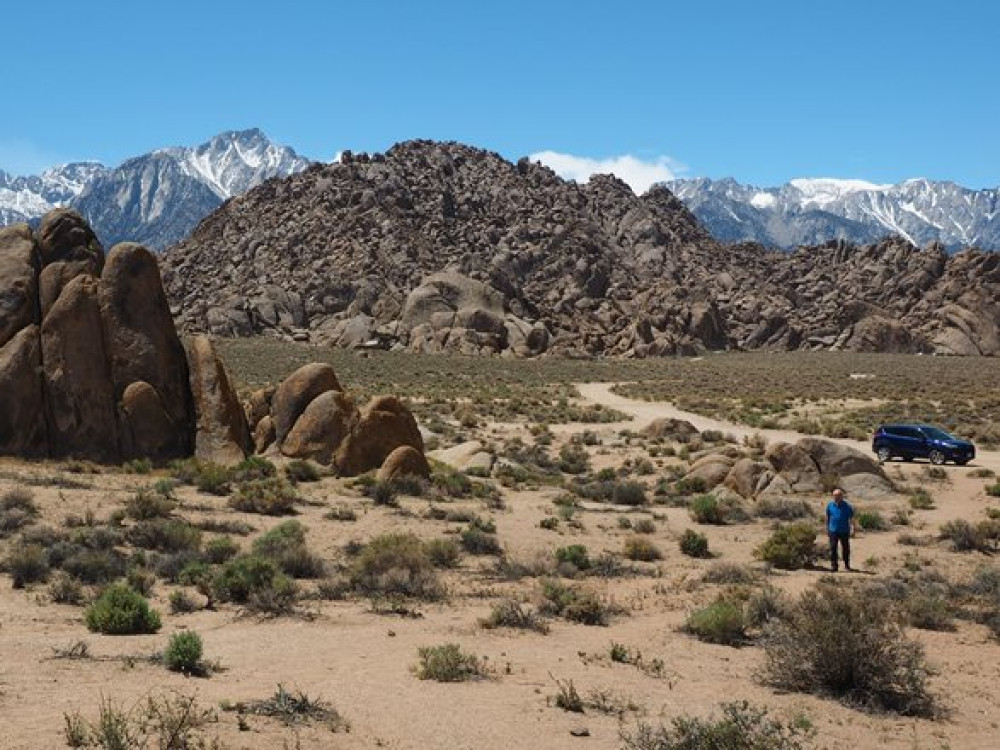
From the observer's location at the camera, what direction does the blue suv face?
facing the viewer and to the right of the viewer

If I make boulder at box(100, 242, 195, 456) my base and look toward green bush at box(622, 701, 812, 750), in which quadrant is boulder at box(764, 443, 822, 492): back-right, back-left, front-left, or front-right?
front-left

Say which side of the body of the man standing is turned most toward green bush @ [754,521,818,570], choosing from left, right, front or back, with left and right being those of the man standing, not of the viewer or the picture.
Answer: right

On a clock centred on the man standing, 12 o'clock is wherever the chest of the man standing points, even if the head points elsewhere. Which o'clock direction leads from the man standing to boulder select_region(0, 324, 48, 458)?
The boulder is roughly at 3 o'clock from the man standing.

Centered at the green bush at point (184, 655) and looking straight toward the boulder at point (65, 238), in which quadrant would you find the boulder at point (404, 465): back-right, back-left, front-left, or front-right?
front-right

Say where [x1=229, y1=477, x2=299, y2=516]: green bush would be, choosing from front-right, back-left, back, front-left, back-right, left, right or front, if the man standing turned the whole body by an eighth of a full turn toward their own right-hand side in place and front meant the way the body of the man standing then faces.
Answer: front-right

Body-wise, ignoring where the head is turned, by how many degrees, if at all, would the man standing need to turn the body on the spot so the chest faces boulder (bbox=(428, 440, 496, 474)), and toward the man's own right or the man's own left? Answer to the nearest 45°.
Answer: approximately 135° to the man's own right

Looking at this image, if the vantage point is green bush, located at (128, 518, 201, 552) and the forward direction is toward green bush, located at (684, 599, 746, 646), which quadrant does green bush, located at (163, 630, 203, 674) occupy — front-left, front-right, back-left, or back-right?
front-right

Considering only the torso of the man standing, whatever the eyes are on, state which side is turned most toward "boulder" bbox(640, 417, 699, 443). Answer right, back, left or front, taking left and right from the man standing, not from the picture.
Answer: back

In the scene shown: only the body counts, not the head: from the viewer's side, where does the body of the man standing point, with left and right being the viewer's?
facing the viewer

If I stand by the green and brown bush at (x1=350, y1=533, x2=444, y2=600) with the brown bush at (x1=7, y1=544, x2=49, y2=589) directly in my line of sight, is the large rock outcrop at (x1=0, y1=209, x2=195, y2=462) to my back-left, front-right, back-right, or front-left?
front-right

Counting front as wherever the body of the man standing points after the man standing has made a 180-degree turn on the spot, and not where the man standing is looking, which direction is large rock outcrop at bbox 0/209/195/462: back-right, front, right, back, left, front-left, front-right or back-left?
left

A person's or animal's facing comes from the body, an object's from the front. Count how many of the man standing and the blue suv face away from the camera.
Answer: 0

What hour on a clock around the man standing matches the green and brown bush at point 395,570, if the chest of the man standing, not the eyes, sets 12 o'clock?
The green and brown bush is roughly at 2 o'clock from the man standing.
